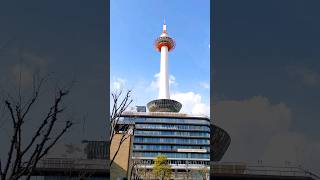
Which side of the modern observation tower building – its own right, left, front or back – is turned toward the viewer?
front
